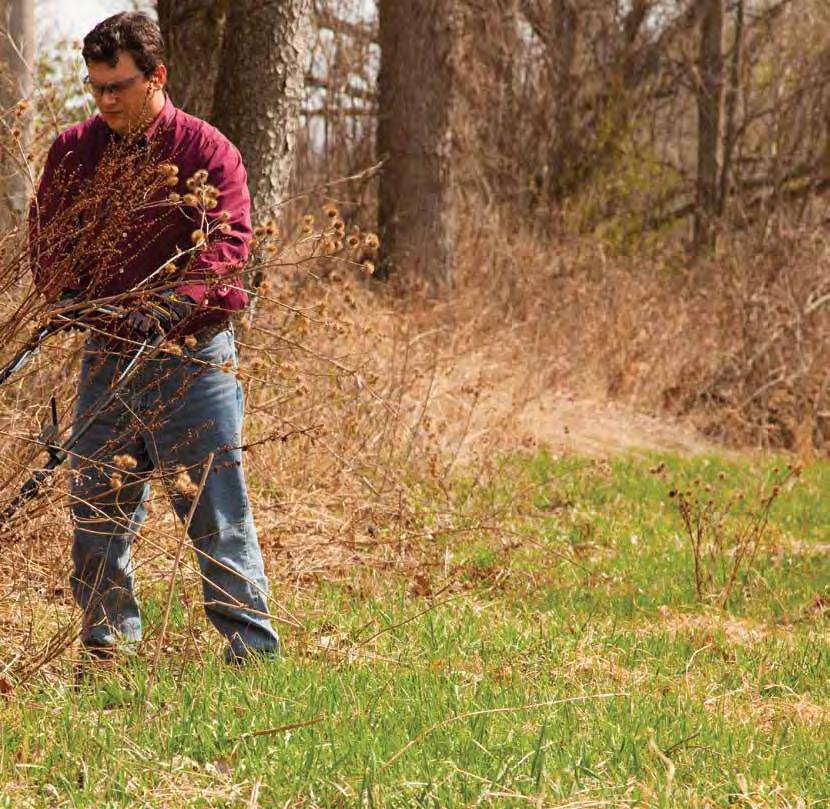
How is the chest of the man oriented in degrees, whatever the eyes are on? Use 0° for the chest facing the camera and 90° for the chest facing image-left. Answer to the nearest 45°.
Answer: approximately 45°

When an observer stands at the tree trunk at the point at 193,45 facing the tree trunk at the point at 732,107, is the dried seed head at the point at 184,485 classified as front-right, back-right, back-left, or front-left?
back-right

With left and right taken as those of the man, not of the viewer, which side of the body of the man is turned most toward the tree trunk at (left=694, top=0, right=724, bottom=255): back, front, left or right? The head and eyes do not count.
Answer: back

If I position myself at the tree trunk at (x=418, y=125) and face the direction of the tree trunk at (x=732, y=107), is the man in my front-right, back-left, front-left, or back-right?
back-right

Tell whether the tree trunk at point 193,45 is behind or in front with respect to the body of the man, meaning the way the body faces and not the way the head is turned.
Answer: behind

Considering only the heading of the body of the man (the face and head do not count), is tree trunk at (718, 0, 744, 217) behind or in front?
behind

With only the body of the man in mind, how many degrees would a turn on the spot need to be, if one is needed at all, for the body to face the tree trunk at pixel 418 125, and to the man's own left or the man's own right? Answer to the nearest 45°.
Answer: approximately 135° to the man's own right

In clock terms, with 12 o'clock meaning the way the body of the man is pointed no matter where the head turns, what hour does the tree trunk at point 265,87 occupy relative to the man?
The tree trunk is roughly at 5 o'clock from the man.
